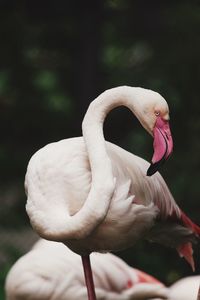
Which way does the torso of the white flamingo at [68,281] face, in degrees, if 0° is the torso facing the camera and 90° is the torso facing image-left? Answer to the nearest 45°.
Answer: approximately 90°
